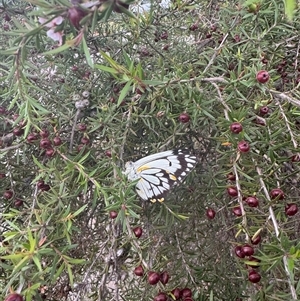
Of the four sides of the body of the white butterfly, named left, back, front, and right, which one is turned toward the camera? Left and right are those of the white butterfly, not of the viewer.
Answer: left
